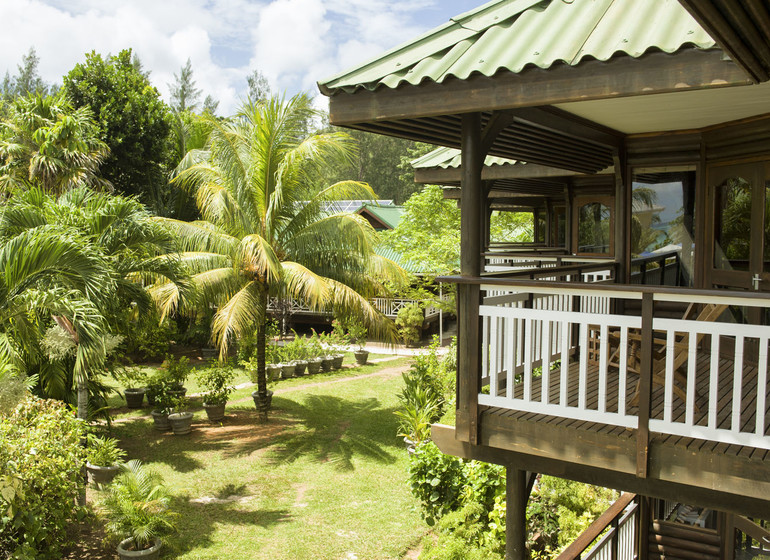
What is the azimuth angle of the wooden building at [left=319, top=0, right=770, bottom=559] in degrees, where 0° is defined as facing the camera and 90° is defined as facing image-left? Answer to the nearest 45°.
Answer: approximately 45°
